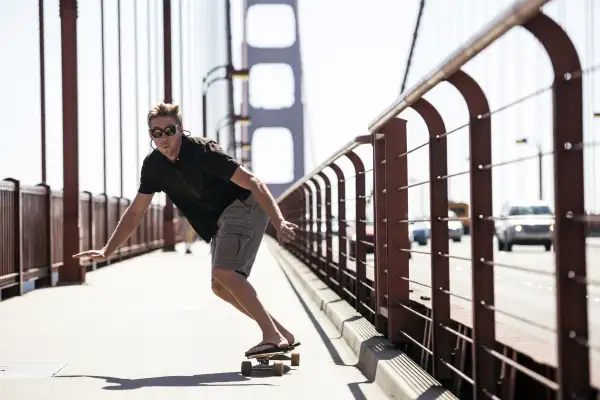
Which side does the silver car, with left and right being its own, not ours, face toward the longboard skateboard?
front

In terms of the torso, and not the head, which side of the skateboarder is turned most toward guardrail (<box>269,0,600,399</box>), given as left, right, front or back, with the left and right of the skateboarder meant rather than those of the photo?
left

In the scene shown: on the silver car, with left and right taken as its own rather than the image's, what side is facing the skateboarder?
front

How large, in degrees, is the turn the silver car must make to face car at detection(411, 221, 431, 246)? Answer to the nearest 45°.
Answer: approximately 135° to its right

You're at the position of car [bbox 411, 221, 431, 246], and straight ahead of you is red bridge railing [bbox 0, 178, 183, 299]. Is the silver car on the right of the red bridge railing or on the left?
left

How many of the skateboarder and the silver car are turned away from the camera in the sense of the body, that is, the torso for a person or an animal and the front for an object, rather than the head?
0

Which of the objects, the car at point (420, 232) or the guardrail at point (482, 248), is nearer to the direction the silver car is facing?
the guardrail

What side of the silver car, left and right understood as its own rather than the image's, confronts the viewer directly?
front
